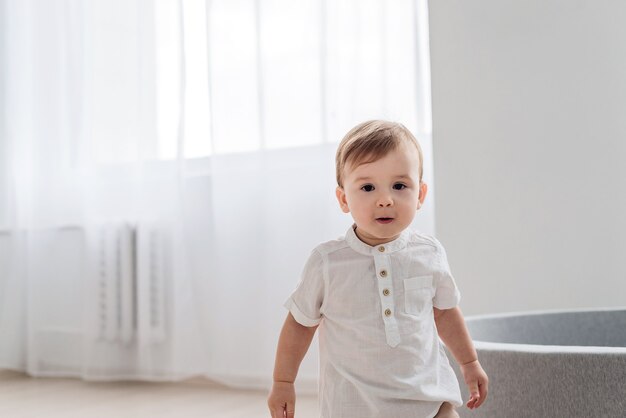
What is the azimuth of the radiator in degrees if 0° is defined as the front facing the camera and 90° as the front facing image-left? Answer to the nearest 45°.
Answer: approximately 0°

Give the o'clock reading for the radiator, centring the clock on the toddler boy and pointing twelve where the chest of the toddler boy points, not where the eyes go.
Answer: The radiator is roughly at 5 o'clock from the toddler boy.

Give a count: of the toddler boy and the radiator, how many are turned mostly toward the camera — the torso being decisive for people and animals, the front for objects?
2

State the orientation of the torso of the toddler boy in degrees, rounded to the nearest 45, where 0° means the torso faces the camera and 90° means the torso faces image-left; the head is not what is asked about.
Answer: approximately 0°

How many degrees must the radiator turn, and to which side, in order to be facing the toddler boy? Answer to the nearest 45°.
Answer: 0° — it already faces them
